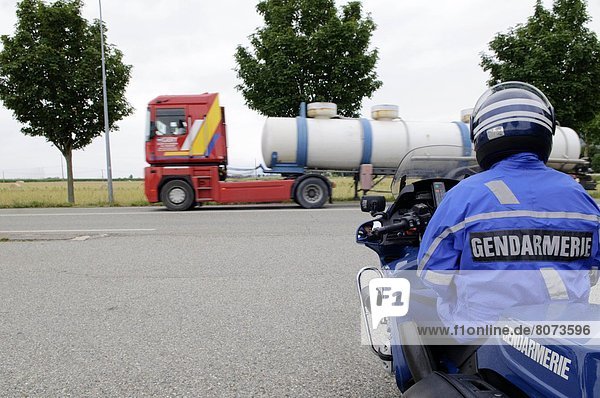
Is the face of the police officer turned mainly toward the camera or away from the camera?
away from the camera

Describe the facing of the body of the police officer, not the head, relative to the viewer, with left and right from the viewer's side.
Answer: facing away from the viewer and to the left of the viewer

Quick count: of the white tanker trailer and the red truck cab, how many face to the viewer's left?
2

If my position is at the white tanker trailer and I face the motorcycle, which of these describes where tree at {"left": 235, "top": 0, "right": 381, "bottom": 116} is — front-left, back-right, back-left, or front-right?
back-right

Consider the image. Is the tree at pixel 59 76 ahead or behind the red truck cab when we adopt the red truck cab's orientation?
ahead

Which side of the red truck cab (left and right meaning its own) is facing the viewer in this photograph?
left

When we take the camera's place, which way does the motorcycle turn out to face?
facing away from the viewer and to the left of the viewer

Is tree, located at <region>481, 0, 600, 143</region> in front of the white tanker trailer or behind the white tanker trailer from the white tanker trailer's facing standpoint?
behind

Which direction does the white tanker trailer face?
to the viewer's left
